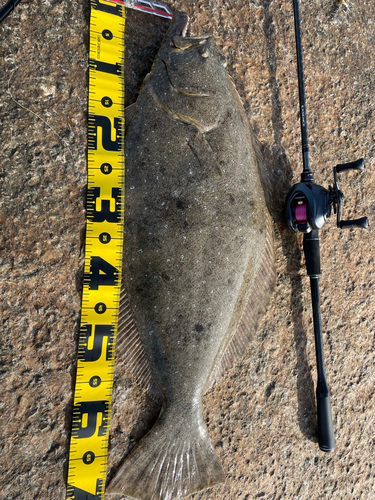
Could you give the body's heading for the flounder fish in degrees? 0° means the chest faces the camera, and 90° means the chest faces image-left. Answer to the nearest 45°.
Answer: approximately 180°
